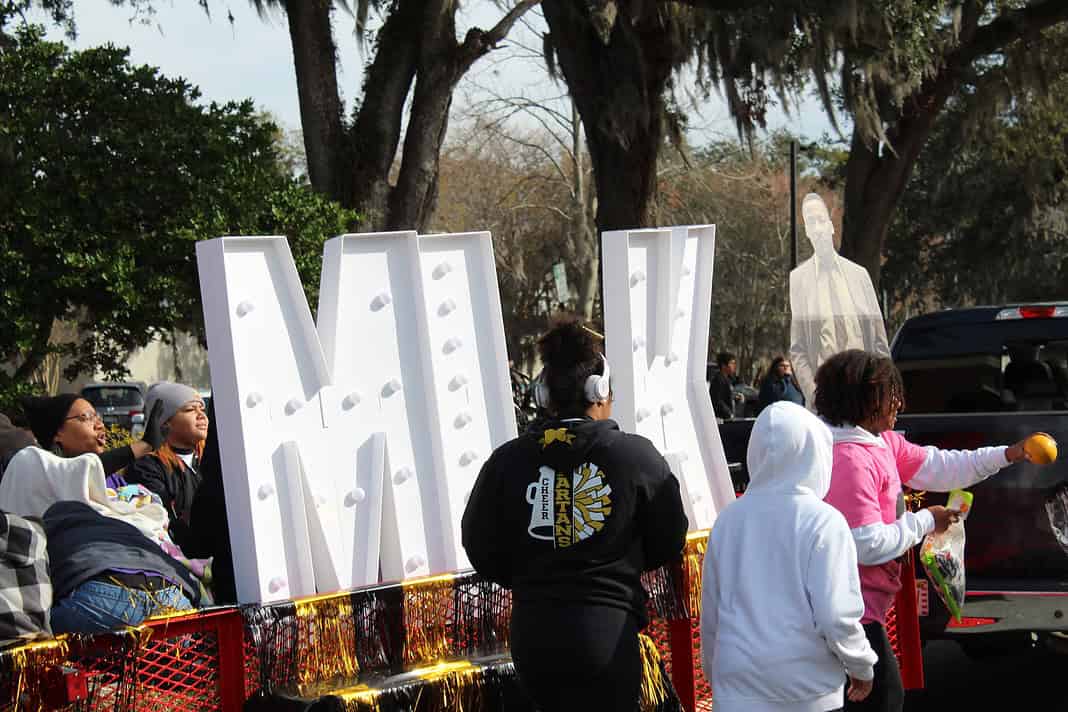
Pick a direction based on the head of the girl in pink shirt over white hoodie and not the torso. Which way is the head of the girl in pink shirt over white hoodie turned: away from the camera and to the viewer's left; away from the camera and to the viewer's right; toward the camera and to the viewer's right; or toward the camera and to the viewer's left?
away from the camera and to the viewer's right

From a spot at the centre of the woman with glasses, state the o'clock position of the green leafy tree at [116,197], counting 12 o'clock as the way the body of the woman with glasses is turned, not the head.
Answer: The green leafy tree is roughly at 9 o'clock from the woman with glasses.

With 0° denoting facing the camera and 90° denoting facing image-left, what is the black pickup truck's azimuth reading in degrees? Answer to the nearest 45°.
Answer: approximately 180°

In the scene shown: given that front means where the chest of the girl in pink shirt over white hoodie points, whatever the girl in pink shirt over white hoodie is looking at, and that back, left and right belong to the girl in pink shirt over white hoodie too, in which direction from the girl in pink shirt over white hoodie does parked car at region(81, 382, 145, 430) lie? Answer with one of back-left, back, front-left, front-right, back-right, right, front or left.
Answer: back-left

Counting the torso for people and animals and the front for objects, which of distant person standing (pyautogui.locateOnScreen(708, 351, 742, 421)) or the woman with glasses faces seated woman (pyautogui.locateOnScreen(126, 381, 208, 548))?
the woman with glasses

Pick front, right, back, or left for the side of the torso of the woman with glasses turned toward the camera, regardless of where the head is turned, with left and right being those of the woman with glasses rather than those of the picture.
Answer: right

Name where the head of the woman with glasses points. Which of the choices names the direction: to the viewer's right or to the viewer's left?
to the viewer's right

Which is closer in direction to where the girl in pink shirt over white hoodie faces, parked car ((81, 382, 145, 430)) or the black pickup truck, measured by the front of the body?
the black pickup truck

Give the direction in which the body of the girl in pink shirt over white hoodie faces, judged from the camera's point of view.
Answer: to the viewer's right

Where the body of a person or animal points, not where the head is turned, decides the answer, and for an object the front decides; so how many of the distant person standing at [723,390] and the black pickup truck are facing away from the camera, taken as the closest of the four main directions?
1
